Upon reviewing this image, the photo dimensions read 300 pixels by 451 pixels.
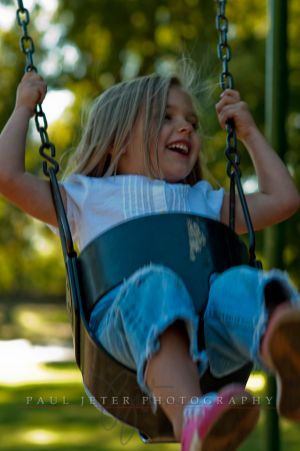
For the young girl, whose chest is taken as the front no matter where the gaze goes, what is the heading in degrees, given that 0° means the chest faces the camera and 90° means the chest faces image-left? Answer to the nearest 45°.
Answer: approximately 315°

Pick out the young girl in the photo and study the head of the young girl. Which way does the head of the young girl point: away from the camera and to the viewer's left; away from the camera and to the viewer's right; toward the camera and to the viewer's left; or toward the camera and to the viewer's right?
toward the camera and to the viewer's right
